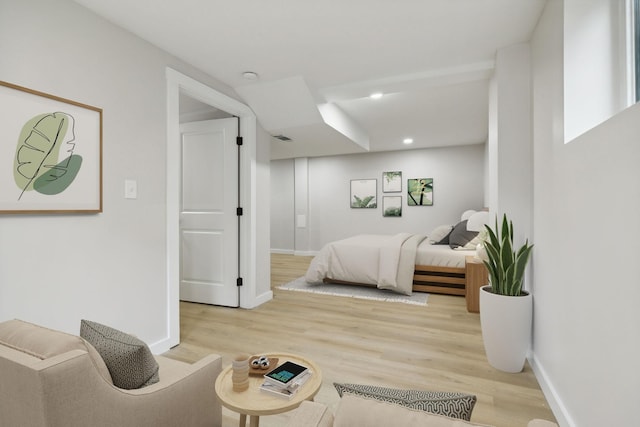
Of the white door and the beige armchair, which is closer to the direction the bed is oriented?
the white door

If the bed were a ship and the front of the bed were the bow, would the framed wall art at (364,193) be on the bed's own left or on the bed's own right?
on the bed's own right

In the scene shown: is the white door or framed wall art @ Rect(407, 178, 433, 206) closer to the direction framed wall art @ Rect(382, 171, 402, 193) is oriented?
the white door

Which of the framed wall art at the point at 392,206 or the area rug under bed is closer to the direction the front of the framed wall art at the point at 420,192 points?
the area rug under bed

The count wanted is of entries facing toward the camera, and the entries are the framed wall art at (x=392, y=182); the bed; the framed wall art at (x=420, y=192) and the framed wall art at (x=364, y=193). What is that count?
3

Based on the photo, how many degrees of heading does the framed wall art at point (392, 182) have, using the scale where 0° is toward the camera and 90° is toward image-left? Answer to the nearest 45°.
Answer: approximately 0°

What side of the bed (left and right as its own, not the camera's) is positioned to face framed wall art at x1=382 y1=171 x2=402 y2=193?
right

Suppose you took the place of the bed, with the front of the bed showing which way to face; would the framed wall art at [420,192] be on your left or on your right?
on your right

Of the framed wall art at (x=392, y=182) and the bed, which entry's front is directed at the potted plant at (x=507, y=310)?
the framed wall art

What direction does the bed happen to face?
to the viewer's left
